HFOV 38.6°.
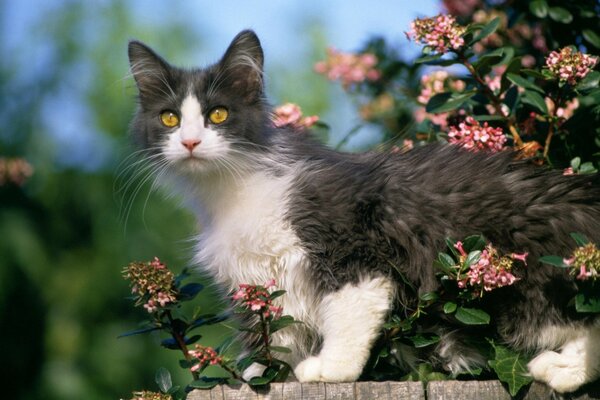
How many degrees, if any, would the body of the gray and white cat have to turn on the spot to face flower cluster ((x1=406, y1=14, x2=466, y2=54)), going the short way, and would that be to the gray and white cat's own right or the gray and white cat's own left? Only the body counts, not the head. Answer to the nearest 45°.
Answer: approximately 135° to the gray and white cat's own right

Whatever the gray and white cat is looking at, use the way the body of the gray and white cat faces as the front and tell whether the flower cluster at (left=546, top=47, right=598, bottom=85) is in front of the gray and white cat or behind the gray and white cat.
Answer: behind

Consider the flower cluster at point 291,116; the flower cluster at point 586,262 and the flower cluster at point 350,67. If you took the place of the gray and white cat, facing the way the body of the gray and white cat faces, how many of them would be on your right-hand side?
2

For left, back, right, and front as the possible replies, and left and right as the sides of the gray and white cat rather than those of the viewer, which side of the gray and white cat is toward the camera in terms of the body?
left

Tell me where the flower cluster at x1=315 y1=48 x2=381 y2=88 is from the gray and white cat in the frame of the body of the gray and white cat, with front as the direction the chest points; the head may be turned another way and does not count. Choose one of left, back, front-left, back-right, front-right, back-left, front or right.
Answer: right

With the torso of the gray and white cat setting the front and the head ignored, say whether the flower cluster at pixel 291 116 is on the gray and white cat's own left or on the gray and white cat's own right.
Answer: on the gray and white cat's own right

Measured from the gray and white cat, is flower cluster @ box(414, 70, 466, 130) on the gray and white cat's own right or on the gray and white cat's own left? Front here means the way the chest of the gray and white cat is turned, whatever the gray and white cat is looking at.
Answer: on the gray and white cat's own right
